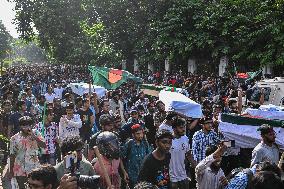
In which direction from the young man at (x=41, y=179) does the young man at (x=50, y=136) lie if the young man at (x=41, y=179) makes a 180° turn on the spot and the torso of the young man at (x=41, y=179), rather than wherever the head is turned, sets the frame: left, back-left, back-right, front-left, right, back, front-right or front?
front-left

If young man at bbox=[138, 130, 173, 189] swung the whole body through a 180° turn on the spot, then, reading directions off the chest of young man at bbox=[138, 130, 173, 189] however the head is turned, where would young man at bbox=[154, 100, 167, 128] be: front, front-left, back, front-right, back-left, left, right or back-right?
front-right

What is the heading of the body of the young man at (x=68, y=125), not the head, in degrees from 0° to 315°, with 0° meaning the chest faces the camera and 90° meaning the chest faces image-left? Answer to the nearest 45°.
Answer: approximately 0°

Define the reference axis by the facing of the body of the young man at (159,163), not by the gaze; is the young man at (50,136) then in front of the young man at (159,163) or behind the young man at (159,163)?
behind

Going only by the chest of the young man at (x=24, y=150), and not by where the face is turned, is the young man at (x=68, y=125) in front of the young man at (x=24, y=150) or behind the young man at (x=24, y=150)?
behind

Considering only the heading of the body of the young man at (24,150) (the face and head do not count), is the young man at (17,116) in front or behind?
behind

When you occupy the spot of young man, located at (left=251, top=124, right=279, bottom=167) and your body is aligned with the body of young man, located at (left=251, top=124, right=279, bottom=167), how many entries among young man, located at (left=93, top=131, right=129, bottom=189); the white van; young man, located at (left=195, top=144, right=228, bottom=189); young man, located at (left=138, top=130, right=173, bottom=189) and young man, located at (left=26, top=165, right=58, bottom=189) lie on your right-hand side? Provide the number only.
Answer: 4
